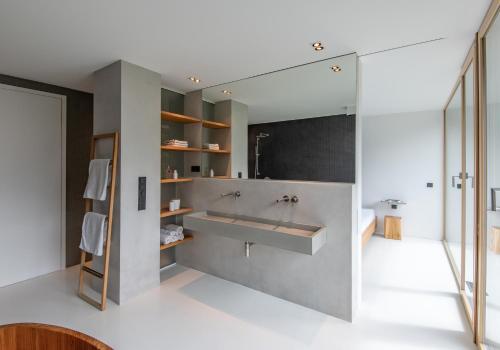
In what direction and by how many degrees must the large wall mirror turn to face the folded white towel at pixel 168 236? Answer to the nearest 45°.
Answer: approximately 45° to its right

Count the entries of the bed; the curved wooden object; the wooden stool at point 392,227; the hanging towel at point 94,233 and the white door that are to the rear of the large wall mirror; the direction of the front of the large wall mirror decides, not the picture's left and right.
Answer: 2

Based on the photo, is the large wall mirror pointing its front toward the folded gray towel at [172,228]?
no

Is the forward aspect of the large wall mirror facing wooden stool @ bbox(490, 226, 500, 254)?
no

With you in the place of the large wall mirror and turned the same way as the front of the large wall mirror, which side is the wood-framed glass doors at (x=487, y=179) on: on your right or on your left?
on your left

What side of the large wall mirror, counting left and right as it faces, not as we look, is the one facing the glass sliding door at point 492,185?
left

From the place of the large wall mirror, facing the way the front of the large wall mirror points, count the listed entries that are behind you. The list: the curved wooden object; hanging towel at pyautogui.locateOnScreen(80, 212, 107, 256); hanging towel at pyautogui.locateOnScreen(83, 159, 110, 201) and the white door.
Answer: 0

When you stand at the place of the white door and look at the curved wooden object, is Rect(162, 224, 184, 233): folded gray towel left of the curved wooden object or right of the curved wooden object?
left

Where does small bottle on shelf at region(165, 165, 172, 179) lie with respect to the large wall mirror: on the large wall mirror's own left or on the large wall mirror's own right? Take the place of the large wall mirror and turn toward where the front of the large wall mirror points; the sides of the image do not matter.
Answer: on the large wall mirror's own right

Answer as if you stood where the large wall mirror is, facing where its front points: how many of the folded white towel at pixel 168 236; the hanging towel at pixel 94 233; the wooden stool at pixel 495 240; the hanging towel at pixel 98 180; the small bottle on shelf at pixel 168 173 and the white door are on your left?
1

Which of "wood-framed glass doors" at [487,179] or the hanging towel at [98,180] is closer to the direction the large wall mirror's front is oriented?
the hanging towel

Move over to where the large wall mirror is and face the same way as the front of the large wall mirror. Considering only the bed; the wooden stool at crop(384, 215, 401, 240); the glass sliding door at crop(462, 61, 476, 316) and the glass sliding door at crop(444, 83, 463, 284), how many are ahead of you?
0

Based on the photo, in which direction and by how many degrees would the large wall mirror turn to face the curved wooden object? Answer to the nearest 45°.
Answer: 0° — it already faces it

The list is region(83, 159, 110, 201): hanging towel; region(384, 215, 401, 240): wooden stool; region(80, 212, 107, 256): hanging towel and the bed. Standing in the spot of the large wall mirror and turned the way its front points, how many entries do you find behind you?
2

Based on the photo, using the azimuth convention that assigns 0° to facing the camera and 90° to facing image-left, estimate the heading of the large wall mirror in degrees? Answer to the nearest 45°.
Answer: approximately 45°

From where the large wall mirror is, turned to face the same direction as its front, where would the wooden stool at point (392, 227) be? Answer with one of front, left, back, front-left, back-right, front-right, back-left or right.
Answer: back

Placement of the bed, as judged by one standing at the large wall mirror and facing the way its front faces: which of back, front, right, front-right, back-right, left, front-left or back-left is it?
back

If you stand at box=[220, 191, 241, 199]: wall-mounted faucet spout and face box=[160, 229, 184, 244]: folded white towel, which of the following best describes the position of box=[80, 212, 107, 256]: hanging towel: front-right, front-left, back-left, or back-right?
front-left
